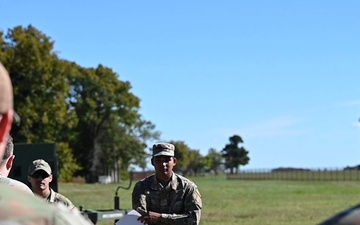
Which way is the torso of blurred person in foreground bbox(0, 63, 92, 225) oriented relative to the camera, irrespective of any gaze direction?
away from the camera

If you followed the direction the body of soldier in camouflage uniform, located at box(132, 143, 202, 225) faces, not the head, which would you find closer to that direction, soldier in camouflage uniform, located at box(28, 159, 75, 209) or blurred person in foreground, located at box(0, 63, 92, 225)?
the blurred person in foreground

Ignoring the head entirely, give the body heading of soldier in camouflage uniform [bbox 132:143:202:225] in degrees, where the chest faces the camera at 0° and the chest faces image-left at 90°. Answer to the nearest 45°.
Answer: approximately 0°

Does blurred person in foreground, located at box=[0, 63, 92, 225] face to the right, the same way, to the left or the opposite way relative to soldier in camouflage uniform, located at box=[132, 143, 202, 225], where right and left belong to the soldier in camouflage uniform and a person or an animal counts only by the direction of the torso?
the opposite way

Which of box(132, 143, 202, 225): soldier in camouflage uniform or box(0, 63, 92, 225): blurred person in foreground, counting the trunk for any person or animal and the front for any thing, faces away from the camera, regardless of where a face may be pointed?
the blurred person in foreground

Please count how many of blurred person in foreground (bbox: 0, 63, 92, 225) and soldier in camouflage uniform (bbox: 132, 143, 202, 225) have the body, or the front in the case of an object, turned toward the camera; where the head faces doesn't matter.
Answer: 1

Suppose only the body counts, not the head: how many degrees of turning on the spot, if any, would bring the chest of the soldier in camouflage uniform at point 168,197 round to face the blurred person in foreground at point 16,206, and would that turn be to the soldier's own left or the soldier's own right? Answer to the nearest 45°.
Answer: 0° — they already face them

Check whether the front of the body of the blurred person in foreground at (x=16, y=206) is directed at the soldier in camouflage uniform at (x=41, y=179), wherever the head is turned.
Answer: yes
